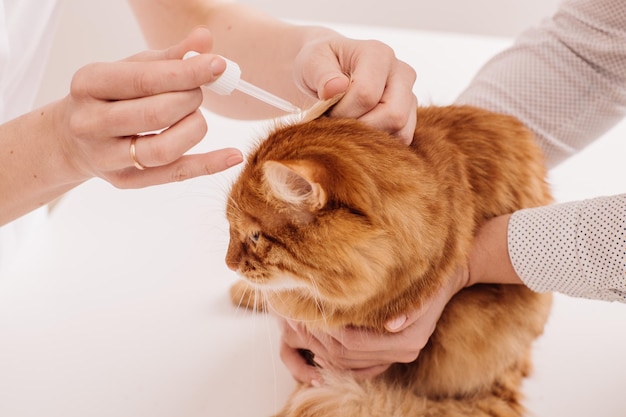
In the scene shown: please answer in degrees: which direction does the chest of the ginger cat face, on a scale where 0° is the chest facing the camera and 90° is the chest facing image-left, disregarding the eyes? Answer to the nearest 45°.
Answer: approximately 90°
